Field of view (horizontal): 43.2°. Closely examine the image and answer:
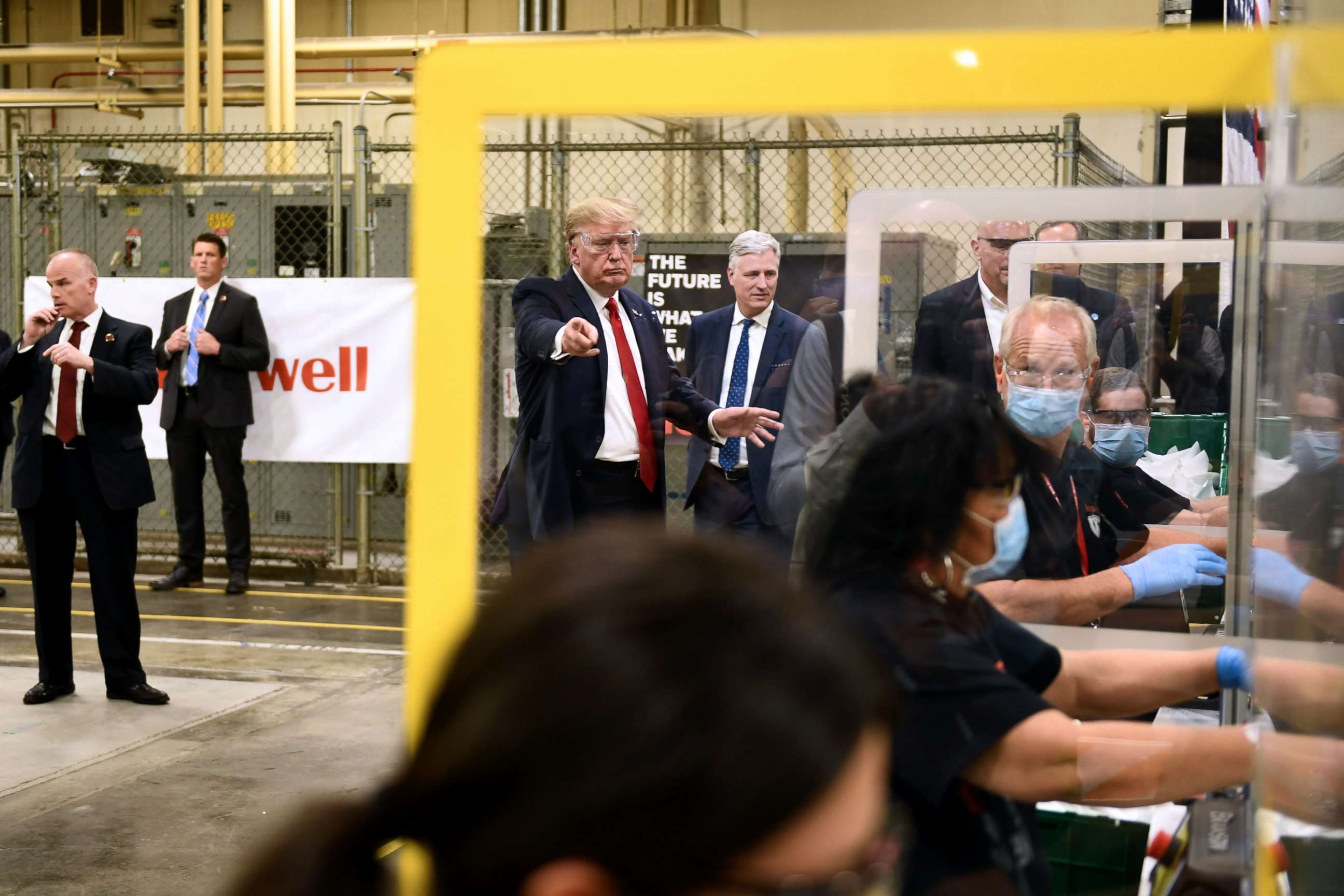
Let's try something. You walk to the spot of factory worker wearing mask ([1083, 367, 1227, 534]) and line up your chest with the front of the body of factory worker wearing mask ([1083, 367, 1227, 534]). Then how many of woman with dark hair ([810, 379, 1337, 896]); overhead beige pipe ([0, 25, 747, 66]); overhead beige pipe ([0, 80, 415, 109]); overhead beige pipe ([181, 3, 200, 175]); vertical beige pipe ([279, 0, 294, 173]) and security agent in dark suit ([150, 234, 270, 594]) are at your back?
5

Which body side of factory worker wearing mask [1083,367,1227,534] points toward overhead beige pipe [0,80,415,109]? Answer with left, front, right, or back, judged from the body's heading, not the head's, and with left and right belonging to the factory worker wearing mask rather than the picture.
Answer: back

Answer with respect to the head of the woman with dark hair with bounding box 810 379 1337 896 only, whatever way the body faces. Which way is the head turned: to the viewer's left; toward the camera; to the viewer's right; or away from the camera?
to the viewer's right

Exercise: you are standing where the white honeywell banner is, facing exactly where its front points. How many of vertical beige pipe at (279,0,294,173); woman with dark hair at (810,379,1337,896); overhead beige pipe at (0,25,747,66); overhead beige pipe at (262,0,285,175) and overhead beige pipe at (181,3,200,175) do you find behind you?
4

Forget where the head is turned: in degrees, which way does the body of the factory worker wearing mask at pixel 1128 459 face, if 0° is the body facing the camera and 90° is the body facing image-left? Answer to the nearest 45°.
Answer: approximately 315°

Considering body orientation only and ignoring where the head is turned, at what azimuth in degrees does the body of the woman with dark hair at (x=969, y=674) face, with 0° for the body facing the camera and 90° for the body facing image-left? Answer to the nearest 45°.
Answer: approximately 270°

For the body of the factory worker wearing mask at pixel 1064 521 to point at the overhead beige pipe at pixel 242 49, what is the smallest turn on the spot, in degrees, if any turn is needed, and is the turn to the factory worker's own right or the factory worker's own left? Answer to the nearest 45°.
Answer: approximately 180°
